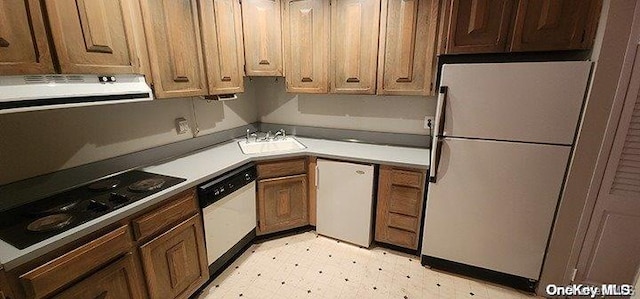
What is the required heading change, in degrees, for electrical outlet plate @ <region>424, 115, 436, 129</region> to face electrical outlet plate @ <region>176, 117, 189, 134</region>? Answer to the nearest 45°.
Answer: approximately 45° to its right

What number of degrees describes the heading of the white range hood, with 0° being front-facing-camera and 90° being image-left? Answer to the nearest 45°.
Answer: approximately 315°

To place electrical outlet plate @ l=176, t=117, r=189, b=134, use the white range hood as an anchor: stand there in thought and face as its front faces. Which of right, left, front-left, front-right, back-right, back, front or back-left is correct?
left

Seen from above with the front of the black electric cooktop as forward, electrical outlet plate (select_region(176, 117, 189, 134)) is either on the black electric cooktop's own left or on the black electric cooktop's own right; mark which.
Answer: on the black electric cooktop's own left

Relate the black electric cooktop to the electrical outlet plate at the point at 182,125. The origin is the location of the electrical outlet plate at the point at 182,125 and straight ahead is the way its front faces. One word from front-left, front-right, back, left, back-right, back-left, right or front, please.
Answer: right
